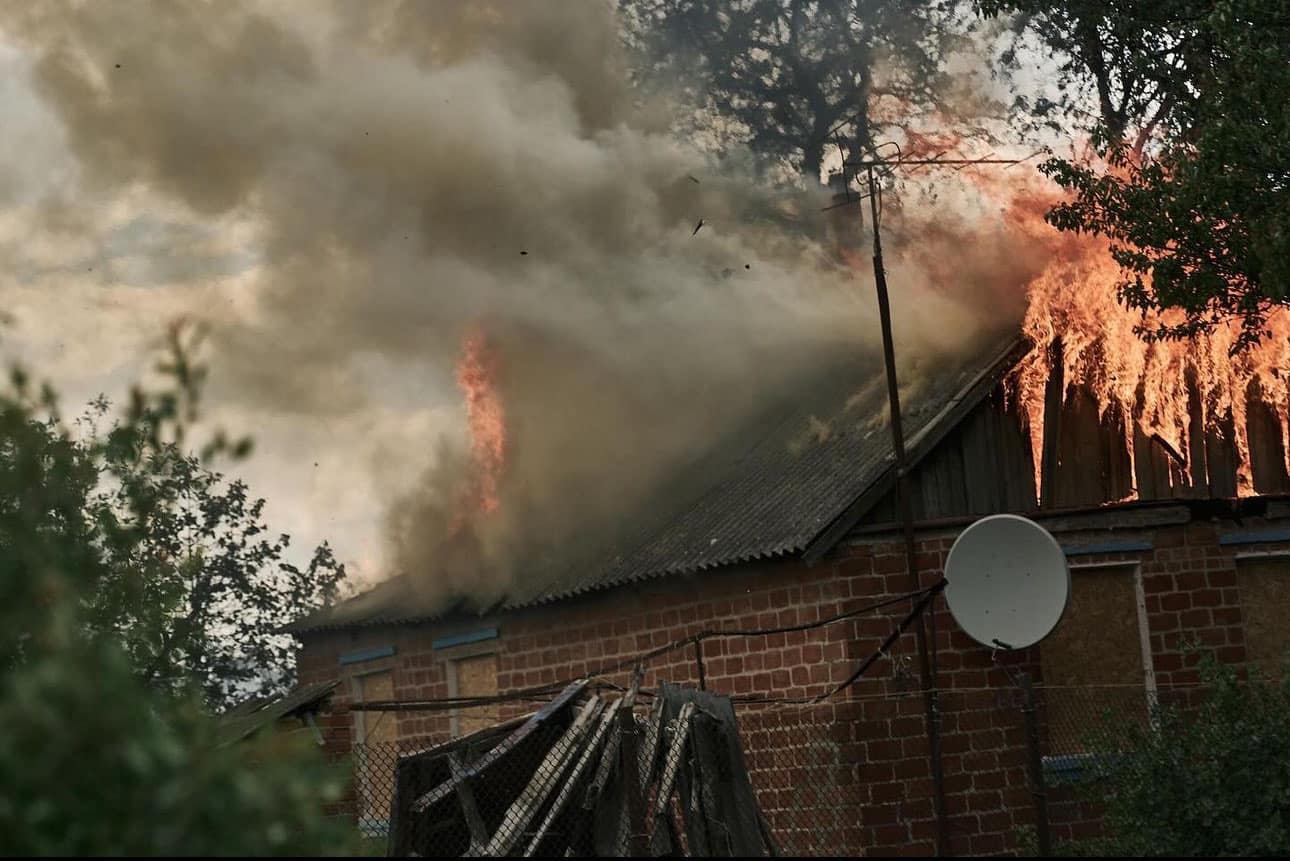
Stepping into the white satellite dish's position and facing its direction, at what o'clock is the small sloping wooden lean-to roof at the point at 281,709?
The small sloping wooden lean-to roof is roughly at 2 o'clock from the white satellite dish.

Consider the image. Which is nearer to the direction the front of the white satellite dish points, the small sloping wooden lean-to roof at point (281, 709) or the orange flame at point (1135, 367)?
the small sloping wooden lean-to roof

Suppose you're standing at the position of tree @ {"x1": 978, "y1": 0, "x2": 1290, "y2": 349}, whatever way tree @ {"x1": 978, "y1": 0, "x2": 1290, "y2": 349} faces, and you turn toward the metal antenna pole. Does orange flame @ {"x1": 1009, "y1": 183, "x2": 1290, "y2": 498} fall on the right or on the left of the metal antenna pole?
right

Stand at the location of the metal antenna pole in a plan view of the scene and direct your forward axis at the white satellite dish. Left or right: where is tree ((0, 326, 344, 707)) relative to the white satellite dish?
right
